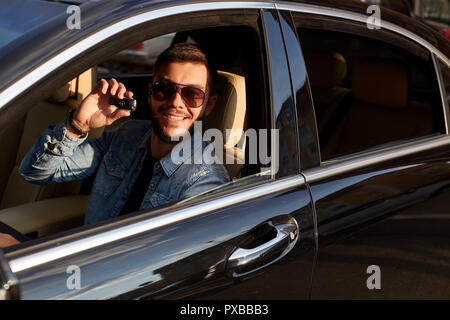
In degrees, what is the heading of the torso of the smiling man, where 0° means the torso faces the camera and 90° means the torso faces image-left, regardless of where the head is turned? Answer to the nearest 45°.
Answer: approximately 0°
